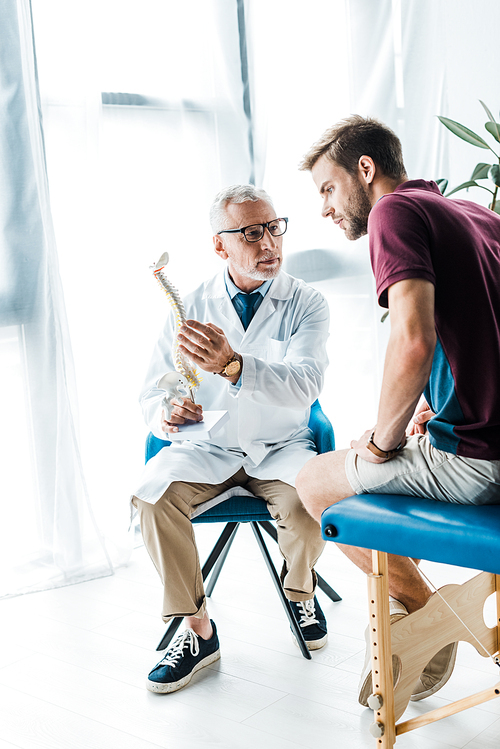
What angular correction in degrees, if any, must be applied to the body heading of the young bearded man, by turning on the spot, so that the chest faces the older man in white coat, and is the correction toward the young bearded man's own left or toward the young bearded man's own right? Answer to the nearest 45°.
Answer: approximately 45° to the young bearded man's own right

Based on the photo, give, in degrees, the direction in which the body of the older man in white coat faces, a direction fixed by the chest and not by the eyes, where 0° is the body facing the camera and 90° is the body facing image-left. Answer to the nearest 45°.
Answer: approximately 0°

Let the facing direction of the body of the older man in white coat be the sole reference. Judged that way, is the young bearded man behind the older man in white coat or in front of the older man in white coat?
in front

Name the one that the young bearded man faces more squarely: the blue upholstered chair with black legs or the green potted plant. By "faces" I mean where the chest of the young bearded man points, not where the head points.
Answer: the blue upholstered chair with black legs

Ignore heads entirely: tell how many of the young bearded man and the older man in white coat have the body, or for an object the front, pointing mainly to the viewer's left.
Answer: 1

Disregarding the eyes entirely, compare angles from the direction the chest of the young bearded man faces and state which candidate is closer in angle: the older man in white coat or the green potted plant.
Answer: the older man in white coat

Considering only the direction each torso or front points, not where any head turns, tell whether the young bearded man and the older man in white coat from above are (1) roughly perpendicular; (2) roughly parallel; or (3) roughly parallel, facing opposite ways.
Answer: roughly perpendicular

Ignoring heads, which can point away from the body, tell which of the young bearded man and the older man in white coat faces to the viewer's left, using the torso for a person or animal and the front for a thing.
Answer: the young bearded man

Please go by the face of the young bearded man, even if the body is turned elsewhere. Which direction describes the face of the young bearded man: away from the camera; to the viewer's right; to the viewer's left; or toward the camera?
to the viewer's left

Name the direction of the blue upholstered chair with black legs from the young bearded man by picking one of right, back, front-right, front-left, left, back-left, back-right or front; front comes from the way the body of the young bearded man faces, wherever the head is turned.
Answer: front-right

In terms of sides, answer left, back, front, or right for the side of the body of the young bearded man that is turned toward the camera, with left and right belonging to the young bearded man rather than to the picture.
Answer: left

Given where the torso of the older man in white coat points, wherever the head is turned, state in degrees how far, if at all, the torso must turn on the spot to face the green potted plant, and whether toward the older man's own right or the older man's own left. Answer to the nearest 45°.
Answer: approximately 135° to the older man's own left
